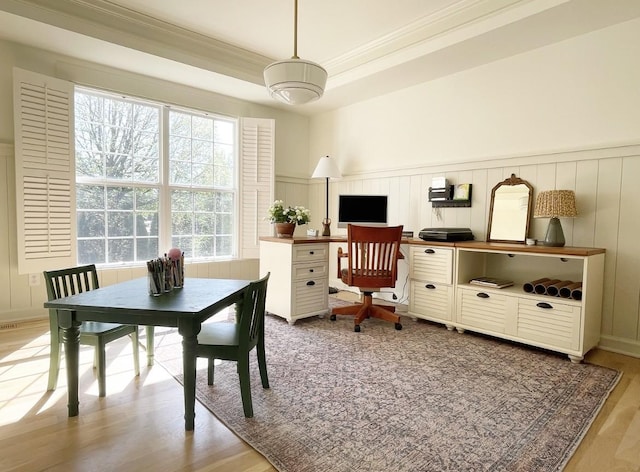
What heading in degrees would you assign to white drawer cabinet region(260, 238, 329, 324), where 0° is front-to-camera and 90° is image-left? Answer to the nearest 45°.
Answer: approximately 315°

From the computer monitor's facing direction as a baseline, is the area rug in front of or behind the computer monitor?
in front

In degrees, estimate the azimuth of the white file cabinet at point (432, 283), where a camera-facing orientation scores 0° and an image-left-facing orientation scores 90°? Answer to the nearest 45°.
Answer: approximately 45°

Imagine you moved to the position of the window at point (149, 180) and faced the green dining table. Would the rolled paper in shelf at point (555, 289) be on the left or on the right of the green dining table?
left

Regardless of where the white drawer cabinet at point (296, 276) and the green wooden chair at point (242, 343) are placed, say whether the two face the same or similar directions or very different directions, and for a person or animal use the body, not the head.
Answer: very different directions

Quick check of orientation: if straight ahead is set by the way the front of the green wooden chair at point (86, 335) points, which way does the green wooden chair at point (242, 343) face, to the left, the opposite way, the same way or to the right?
the opposite way

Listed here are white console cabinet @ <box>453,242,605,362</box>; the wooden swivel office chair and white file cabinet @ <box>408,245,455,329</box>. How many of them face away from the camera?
1

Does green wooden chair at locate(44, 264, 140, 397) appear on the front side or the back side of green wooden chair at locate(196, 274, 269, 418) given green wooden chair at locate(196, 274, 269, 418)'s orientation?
on the front side

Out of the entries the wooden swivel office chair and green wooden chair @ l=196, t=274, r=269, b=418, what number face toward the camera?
0

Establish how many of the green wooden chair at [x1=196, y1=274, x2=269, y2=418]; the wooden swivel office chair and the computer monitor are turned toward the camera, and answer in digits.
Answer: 1

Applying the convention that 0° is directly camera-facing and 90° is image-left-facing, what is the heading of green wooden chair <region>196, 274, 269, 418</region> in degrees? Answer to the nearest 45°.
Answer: approximately 135°

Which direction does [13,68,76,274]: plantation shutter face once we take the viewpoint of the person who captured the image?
facing the viewer and to the right of the viewer

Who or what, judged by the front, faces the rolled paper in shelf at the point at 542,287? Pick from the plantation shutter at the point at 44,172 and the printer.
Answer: the plantation shutter

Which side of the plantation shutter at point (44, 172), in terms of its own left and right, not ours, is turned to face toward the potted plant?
left
